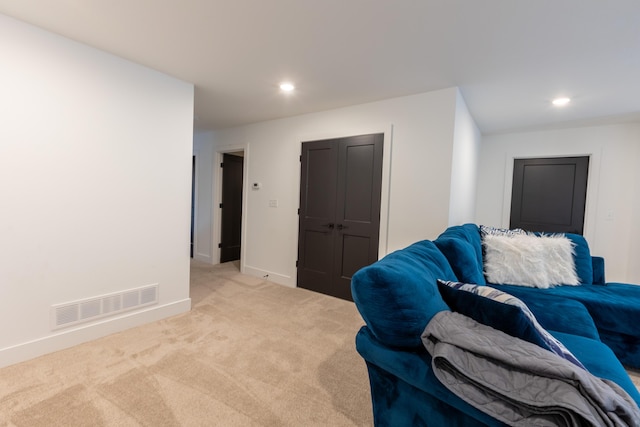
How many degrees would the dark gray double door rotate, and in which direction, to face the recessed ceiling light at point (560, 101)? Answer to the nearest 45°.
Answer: approximately 135° to its left

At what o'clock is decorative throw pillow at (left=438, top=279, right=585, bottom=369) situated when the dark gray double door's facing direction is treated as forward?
The decorative throw pillow is roughly at 10 o'clock from the dark gray double door.

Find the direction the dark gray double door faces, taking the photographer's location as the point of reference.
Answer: facing the viewer and to the left of the viewer

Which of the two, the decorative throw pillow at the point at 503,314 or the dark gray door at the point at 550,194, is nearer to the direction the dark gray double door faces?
the decorative throw pillow

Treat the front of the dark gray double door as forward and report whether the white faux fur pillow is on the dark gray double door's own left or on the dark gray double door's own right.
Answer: on the dark gray double door's own left

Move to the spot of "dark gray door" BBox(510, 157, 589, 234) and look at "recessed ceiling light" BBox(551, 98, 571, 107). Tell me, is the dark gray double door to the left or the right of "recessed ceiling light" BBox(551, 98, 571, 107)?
right

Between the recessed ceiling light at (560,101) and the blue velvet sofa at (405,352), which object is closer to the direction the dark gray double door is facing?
the blue velvet sofa
